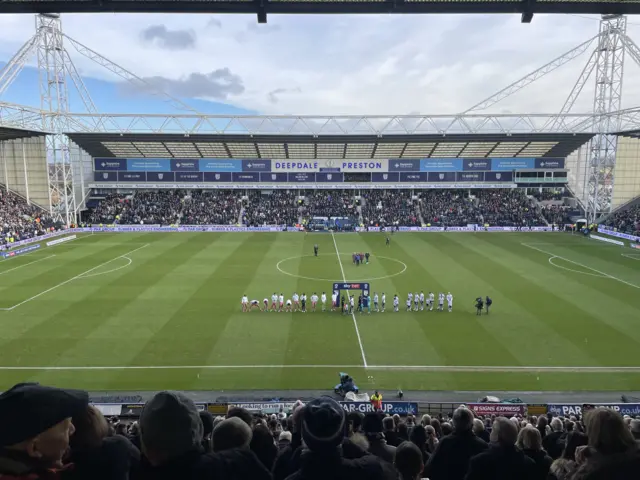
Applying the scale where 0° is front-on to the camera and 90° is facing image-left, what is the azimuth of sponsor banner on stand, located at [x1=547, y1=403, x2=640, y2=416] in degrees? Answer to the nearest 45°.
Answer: approximately 0°

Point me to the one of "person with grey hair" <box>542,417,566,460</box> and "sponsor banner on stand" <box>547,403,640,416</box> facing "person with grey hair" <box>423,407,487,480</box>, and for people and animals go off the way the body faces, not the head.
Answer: the sponsor banner on stand

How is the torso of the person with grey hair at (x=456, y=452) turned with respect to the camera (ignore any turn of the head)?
away from the camera

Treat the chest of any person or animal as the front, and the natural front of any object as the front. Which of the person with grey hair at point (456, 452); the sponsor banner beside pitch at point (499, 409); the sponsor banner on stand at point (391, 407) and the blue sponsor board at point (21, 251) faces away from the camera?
the person with grey hair

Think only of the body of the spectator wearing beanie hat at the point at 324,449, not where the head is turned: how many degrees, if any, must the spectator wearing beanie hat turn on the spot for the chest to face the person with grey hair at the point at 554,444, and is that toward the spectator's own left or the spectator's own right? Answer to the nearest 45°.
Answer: approximately 45° to the spectator's own right

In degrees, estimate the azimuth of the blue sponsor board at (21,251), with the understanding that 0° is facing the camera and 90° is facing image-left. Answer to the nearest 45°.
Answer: approximately 315°

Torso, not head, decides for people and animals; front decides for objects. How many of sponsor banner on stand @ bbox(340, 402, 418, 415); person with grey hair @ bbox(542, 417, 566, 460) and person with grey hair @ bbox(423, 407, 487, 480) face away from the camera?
2

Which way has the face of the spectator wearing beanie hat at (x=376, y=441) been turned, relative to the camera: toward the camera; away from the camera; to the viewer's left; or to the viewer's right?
away from the camera

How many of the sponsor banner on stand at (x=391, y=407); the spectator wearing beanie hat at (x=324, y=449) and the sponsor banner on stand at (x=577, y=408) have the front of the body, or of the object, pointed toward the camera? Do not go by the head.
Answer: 2

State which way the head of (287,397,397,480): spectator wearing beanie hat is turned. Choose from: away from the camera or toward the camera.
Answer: away from the camera

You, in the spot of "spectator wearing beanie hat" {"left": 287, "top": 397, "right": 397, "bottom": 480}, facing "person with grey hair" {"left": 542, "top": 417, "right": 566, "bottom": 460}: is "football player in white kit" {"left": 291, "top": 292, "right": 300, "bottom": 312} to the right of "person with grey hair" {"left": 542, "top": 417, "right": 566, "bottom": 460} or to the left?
left

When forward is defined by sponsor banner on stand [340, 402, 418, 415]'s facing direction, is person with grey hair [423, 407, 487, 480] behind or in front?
in front

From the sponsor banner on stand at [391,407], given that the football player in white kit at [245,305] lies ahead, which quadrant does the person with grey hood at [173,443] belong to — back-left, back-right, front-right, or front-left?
back-left

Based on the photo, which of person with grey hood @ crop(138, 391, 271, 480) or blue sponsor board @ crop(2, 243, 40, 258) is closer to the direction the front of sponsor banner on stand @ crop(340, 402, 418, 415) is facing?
the person with grey hood

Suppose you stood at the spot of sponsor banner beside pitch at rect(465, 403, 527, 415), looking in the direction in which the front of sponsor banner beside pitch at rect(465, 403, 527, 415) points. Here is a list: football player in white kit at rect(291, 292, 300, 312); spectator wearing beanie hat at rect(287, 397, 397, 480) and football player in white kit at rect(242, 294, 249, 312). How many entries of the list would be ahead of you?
1

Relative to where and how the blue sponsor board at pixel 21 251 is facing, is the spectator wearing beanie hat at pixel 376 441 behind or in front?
in front

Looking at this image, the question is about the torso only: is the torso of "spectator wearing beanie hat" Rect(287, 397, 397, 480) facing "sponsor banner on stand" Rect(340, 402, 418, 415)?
yes
